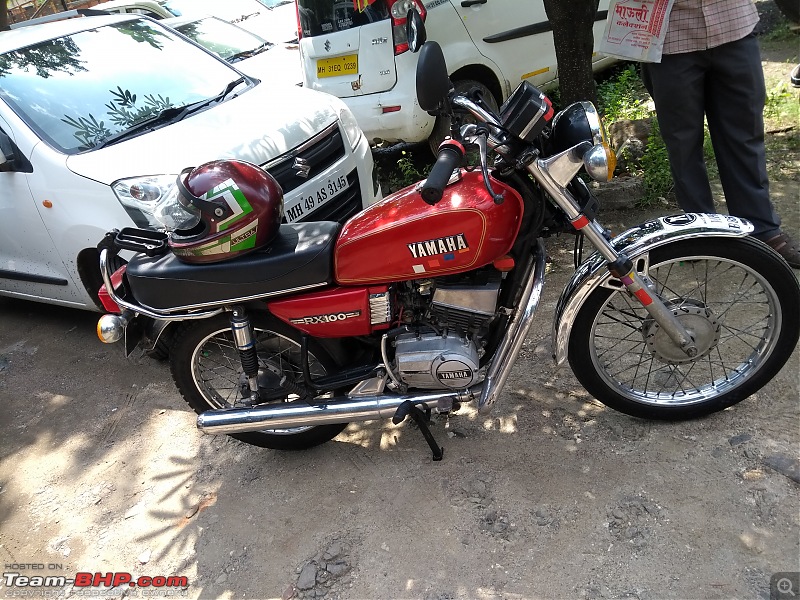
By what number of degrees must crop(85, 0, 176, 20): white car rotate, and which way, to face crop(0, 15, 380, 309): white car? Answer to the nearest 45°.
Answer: approximately 45° to its right

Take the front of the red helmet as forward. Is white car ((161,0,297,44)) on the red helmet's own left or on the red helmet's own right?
on the red helmet's own right

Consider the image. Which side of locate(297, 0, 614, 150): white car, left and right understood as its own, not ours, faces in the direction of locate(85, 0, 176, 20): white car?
left

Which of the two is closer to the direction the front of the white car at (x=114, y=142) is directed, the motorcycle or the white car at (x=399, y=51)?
the motorcycle

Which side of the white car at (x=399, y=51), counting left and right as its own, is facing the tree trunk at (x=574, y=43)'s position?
right

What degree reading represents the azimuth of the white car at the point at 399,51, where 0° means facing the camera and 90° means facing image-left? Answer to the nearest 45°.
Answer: approximately 225°

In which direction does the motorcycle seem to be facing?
to the viewer's right

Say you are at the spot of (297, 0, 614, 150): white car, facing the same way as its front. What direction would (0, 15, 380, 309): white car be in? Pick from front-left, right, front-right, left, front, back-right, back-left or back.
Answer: back
